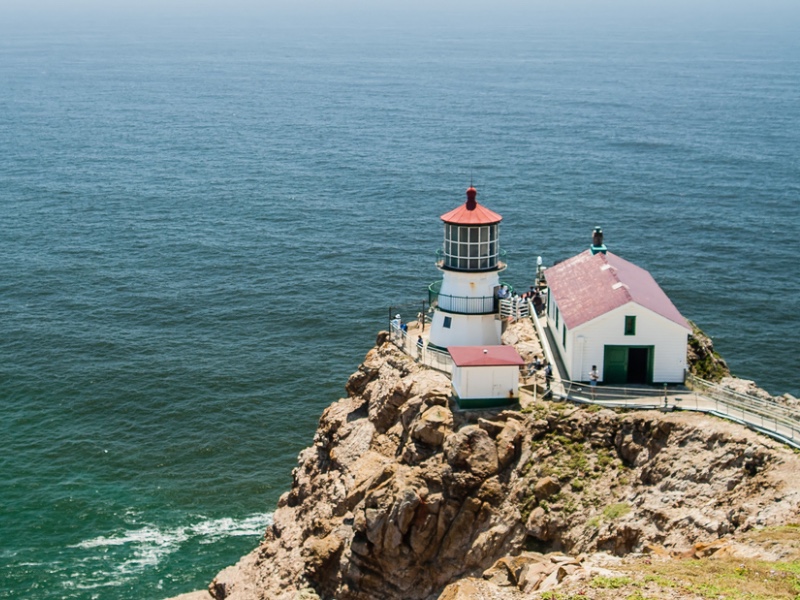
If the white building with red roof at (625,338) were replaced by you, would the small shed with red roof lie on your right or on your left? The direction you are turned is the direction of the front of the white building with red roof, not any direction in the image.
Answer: on your right

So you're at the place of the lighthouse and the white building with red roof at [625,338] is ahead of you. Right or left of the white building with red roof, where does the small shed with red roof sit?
right

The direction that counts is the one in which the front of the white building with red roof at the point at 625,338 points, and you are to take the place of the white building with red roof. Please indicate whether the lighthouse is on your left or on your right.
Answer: on your right

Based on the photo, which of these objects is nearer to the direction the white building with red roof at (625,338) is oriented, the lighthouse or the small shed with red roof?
the small shed with red roof

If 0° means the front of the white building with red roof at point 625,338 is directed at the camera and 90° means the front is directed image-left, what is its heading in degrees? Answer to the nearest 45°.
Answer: approximately 0°

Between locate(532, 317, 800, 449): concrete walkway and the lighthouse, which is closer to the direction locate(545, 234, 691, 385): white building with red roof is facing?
the concrete walkway
